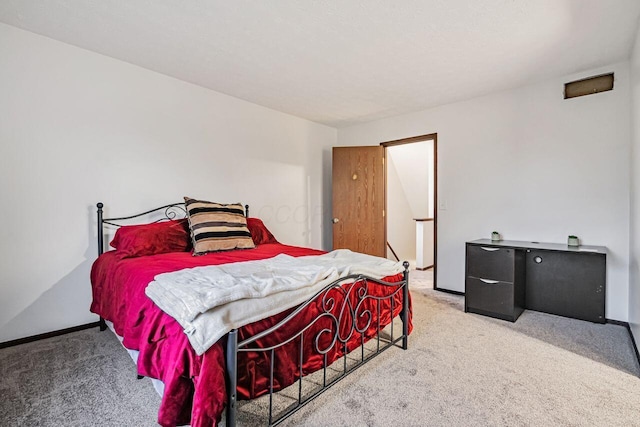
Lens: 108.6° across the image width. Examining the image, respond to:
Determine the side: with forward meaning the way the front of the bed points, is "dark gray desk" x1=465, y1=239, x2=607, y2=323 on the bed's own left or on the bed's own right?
on the bed's own left

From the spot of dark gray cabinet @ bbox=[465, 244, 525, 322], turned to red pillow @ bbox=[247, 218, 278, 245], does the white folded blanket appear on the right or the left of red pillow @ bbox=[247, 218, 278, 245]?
left

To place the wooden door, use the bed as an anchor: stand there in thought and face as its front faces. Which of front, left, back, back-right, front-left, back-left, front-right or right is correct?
left

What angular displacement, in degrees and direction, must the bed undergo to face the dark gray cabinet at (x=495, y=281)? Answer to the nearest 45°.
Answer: approximately 45° to its left

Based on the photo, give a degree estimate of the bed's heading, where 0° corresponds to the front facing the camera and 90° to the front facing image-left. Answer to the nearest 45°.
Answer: approximately 315°
